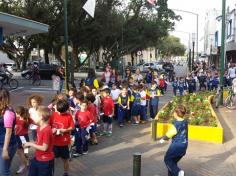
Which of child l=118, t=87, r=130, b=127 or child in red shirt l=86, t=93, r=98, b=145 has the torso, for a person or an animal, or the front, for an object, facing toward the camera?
the child

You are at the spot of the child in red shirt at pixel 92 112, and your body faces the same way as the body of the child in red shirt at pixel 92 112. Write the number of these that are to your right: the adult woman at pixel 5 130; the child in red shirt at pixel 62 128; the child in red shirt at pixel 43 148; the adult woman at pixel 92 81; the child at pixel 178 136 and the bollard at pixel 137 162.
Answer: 1

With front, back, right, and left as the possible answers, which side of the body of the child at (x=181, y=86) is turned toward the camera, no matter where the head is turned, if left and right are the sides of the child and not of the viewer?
front

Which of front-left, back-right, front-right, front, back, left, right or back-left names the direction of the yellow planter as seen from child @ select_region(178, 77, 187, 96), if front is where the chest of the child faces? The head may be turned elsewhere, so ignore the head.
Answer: front
